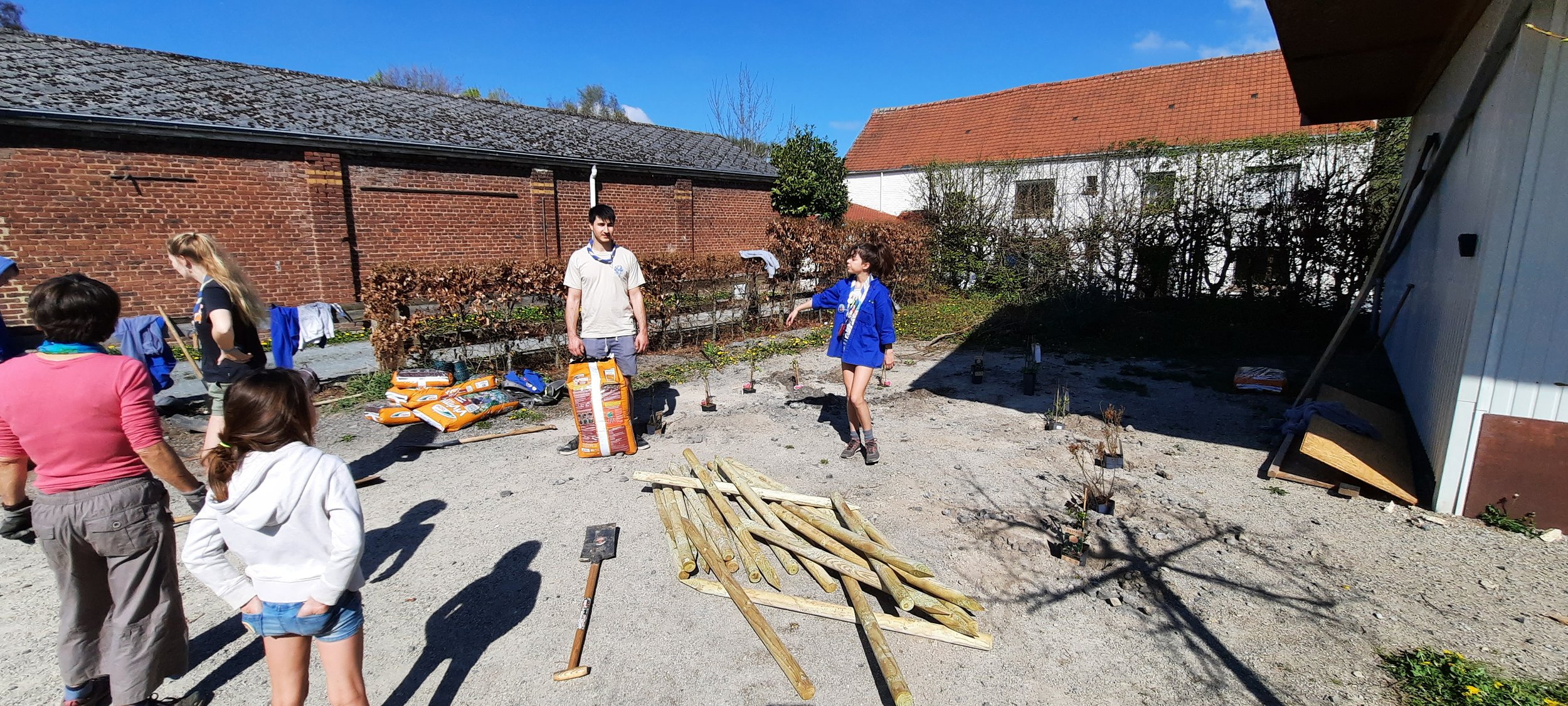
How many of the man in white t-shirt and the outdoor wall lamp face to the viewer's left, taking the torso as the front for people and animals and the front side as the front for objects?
1

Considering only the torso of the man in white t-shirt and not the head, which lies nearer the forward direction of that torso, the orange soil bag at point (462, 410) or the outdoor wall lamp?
the outdoor wall lamp

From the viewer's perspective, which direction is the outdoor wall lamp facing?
to the viewer's left

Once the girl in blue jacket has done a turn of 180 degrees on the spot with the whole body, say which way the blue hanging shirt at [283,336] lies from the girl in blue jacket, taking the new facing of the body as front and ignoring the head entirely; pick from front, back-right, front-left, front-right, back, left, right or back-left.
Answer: back-left

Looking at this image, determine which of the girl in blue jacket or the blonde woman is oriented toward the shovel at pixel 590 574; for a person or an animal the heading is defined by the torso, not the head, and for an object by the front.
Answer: the girl in blue jacket

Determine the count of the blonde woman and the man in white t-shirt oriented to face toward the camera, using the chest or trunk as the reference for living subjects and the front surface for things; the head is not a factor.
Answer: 1

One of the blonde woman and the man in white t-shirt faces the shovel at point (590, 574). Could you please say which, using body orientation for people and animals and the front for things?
the man in white t-shirt

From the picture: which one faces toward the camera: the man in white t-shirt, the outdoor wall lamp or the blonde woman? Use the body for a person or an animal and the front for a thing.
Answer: the man in white t-shirt

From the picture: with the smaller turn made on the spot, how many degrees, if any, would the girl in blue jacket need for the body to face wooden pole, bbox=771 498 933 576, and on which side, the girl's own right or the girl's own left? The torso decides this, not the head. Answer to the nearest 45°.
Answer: approximately 45° to the girl's own left

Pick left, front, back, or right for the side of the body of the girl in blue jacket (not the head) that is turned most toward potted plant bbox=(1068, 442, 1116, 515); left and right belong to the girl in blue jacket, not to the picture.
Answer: left

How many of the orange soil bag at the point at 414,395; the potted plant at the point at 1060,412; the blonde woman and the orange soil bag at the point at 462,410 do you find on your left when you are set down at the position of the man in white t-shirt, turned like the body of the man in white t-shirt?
1

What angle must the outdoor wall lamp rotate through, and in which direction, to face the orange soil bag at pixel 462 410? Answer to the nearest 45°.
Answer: approximately 45° to its left

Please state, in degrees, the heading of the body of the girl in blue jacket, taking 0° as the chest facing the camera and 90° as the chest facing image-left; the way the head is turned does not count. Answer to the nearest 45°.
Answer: approximately 45°

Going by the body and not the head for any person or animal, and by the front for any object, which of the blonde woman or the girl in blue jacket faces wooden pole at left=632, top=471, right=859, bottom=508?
the girl in blue jacket

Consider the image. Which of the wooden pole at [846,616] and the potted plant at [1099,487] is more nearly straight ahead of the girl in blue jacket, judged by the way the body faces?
the wooden pole
